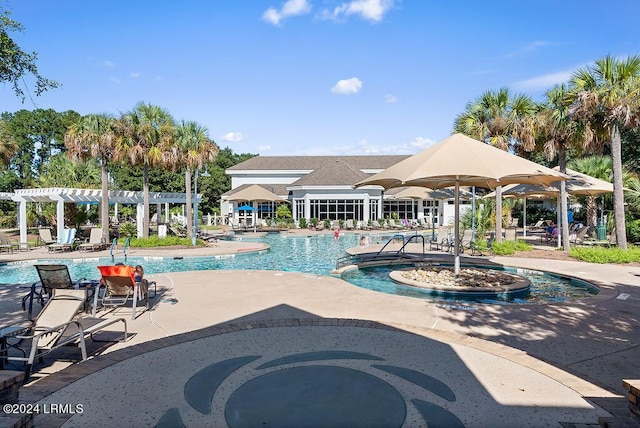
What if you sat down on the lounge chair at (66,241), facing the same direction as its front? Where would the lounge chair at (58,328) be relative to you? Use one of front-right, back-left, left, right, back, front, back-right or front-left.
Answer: front-left

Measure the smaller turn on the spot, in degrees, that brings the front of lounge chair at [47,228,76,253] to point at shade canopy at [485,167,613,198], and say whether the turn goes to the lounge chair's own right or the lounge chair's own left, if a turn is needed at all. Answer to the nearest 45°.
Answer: approximately 90° to the lounge chair's own left

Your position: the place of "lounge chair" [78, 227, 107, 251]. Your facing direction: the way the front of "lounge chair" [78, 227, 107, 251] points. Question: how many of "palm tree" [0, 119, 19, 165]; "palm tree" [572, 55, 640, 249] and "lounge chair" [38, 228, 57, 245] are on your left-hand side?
1

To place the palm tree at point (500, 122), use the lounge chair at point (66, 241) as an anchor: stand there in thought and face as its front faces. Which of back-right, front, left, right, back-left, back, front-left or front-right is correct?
left

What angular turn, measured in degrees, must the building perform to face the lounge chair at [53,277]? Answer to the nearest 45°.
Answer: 0° — it already faces it

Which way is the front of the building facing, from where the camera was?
facing the viewer

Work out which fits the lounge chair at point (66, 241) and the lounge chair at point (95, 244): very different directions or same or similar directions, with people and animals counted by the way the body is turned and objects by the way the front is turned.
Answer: same or similar directions

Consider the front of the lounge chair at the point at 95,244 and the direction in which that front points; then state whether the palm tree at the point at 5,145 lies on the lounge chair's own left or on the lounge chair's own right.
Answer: on the lounge chair's own right

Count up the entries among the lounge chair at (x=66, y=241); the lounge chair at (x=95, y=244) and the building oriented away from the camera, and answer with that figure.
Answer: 0

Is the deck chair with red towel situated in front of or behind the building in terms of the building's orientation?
in front

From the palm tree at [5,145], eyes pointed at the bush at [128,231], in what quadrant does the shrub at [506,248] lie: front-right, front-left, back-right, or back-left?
front-right

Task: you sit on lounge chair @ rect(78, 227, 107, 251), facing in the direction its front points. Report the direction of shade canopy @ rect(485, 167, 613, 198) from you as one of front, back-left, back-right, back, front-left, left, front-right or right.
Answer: left

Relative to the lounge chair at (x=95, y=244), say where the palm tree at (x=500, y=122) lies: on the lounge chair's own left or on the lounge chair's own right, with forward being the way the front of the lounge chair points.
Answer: on the lounge chair's own left

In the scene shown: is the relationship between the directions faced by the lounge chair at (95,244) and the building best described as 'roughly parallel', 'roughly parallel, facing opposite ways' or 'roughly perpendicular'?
roughly parallel

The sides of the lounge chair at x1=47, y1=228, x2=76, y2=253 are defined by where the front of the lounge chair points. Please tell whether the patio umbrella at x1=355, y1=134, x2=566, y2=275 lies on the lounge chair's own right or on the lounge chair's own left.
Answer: on the lounge chair's own left

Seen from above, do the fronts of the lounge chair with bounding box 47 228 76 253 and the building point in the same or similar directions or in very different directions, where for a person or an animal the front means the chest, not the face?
same or similar directions
